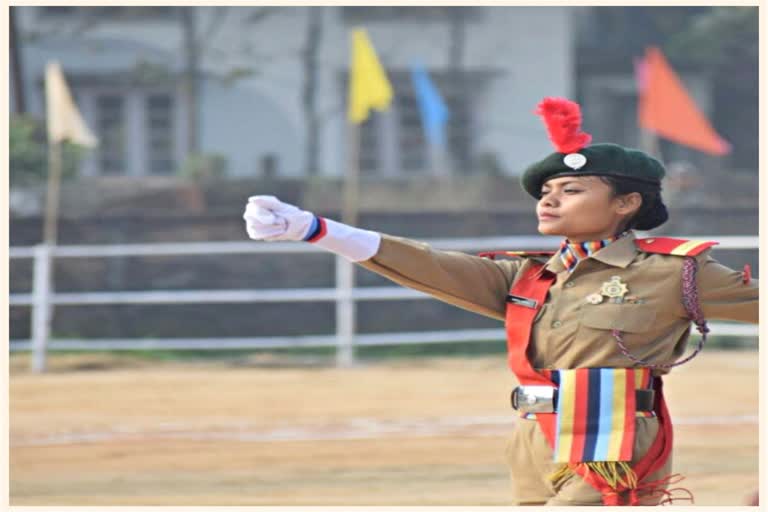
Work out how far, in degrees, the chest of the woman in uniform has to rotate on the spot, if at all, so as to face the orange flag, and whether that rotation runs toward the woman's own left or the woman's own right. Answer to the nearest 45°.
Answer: approximately 135° to the woman's own right

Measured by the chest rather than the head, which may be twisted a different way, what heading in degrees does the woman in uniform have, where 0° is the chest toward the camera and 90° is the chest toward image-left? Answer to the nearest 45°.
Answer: approximately 45°

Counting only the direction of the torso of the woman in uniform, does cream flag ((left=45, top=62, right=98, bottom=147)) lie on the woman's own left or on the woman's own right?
on the woman's own right

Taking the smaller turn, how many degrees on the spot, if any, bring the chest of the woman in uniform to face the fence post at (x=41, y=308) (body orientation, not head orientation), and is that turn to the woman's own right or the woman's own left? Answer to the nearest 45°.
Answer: approximately 90° to the woman's own right

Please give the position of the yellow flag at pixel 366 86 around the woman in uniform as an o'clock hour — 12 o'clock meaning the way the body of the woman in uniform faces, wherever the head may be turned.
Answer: The yellow flag is roughly at 4 o'clock from the woman in uniform.
